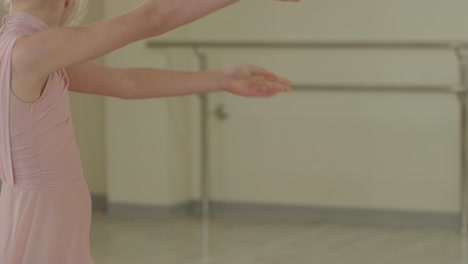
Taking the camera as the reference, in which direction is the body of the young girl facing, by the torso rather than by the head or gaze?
to the viewer's right

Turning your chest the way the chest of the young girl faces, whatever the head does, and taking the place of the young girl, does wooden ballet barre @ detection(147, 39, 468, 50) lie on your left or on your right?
on your left

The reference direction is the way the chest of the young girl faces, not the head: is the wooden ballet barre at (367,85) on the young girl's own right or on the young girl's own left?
on the young girl's own left
